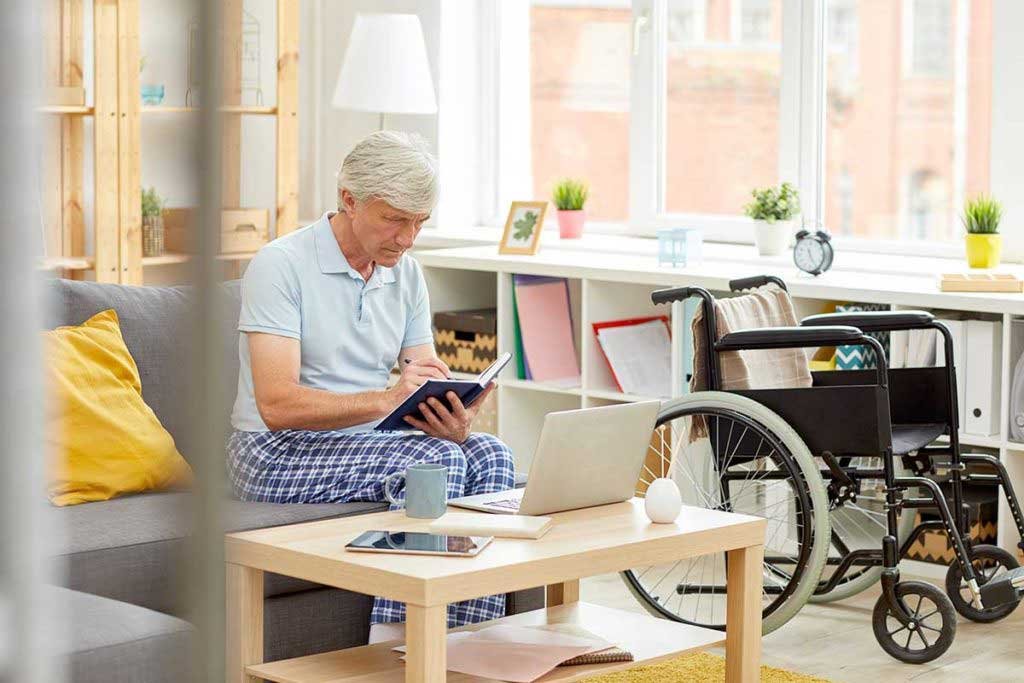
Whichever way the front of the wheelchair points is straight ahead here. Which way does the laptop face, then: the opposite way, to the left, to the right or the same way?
the opposite way

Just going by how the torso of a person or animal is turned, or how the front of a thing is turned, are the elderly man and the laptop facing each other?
yes

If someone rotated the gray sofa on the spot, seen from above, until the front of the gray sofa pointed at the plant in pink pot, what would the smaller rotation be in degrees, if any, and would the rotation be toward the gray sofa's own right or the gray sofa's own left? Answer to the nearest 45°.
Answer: approximately 90° to the gray sofa's own left

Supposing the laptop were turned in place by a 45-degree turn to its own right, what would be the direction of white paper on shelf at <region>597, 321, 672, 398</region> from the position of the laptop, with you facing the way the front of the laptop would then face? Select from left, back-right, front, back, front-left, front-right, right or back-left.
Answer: front

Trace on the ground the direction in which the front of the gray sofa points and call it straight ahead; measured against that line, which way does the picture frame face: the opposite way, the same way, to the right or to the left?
to the right

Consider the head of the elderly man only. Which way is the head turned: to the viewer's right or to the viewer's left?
to the viewer's right

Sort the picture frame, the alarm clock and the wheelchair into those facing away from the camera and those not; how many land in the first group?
0

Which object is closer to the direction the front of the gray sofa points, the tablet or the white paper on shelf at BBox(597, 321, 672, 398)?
the tablet

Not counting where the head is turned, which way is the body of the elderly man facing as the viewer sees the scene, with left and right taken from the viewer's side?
facing the viewer and to the right of the viewer

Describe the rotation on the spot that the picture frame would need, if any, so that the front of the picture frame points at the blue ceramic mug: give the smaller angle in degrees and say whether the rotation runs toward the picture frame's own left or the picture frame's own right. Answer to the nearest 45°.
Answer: approximately 45° to the picture frame's own left

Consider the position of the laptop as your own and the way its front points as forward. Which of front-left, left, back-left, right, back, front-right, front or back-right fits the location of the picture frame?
front-right

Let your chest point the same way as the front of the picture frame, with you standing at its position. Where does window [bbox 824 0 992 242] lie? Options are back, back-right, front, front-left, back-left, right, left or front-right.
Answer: back-left

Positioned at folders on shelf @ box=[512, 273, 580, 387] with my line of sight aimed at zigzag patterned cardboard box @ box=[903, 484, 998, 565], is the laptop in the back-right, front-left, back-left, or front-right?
front-right

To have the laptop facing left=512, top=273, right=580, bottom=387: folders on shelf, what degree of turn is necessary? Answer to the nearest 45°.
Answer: approximately 45° to its right

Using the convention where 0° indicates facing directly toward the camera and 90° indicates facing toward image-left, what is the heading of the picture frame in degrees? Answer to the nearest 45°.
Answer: approximately 45°

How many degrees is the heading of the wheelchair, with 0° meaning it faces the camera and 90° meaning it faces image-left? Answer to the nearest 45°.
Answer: approximately 315°

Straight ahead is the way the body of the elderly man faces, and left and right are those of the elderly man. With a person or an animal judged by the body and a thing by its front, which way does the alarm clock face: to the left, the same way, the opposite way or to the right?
to the right

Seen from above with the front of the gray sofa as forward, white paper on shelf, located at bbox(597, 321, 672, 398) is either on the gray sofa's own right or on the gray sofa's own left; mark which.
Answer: on the gray sofa's own left
